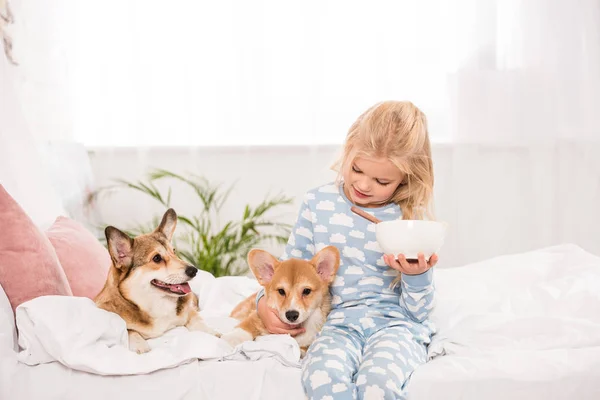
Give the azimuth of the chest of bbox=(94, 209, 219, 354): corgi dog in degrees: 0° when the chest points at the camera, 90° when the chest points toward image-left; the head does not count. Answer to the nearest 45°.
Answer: approximately 315°

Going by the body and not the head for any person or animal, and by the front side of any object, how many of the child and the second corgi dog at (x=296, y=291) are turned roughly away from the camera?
0

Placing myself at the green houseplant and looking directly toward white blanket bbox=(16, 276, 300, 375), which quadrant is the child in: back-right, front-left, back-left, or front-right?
front-left

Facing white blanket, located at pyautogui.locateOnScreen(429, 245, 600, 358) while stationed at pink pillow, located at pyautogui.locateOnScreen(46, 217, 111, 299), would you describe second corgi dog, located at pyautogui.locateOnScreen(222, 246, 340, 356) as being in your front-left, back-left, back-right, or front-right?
front-right

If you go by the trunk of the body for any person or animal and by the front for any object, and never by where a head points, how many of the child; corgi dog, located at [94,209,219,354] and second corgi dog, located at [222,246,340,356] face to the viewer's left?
0

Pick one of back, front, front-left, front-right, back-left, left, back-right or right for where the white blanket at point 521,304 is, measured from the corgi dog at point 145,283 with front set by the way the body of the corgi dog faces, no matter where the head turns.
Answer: front-left

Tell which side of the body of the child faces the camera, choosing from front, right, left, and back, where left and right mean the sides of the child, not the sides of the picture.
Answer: front

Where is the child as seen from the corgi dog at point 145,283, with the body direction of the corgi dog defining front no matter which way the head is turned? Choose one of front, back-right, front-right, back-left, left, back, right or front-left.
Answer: front-left

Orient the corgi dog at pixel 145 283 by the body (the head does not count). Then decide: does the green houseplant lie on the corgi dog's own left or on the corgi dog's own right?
on the corgi dog's own left
